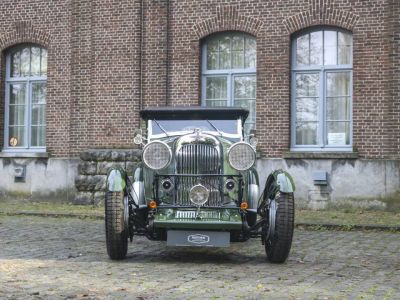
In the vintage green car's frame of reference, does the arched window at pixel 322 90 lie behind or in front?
behind

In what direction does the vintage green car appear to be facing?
toward the camera

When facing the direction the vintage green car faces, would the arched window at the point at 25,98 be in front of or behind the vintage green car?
behind

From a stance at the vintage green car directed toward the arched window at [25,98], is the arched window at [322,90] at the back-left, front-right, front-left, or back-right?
front-right

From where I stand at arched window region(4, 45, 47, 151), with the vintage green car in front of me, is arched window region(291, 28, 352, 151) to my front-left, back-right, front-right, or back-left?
front-left
